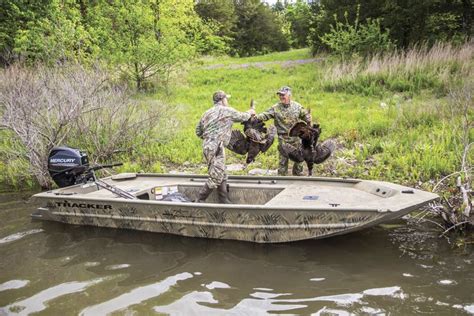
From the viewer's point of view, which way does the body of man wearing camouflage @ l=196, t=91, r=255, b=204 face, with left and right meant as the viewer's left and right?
facing away from the viewer and to the right of the viewer
